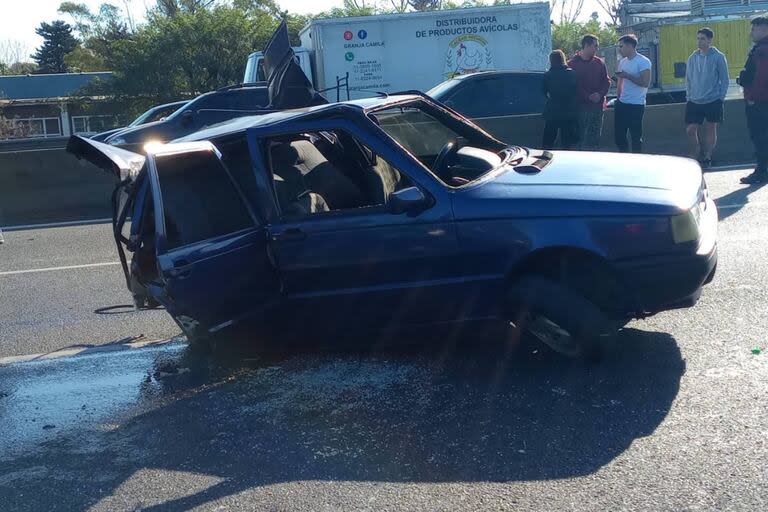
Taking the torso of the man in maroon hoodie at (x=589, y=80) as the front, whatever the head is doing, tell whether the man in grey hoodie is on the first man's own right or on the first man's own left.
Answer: on the first man's own left

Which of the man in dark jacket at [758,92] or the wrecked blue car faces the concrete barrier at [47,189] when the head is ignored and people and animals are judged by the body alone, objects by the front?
the man in dark jacket

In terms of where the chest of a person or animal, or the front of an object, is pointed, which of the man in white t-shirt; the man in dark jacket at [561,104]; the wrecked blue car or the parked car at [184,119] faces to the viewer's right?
the wrecked blue car

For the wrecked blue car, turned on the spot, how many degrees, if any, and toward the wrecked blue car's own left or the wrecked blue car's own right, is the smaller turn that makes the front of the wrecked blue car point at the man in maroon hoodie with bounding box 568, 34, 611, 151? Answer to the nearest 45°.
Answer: approximately 90° to the wrecked blue car's own left

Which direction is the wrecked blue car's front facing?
to the viewer's right

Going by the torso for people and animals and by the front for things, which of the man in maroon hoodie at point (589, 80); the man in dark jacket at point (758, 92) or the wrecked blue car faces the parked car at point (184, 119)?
the man in dark jacket at point (758, 92)

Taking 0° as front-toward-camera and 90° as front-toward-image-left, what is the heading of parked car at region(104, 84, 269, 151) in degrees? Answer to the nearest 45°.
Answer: approximately 90°

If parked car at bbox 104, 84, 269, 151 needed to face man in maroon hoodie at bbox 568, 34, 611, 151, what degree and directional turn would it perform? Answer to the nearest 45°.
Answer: approximately 135° to its left

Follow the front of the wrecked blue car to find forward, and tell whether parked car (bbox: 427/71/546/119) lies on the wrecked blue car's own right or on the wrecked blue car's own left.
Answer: on the wrecked blue car's own left

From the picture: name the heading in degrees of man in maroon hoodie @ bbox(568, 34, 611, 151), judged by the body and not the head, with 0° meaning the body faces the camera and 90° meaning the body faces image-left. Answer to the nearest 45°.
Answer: approximately 315°

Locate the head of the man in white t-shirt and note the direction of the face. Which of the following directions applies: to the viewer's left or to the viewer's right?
to the viewer's left

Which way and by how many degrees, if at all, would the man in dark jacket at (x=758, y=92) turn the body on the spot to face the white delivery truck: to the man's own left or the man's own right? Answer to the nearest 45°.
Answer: approximately 45° to the man's own right

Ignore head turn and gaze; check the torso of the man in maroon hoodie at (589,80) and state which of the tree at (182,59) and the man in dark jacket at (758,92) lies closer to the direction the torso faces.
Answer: the man in dark jacket
